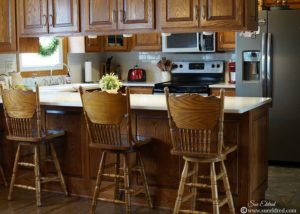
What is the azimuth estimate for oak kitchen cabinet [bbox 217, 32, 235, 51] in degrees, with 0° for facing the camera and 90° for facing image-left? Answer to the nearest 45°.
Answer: approximately 0°

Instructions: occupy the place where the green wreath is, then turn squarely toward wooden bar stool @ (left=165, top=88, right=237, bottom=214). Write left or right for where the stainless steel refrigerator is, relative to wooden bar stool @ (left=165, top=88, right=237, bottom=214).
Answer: left

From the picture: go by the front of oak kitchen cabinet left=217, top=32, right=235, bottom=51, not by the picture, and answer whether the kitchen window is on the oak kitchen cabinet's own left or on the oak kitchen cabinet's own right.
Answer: on the oak kitchen cabinet's own right

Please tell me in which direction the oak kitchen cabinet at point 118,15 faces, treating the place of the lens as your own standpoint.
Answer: facing the viewer

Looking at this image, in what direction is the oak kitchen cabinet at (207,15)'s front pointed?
toward the camera
